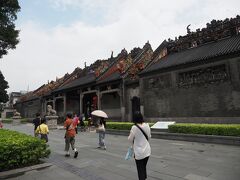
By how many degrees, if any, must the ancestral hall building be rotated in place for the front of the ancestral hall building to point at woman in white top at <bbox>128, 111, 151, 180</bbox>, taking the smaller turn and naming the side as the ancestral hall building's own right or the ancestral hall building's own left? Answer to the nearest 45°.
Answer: approximately 45° to the ancestral hall building's own left

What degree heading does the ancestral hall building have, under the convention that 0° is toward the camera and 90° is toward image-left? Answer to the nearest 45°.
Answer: approximately 45°
